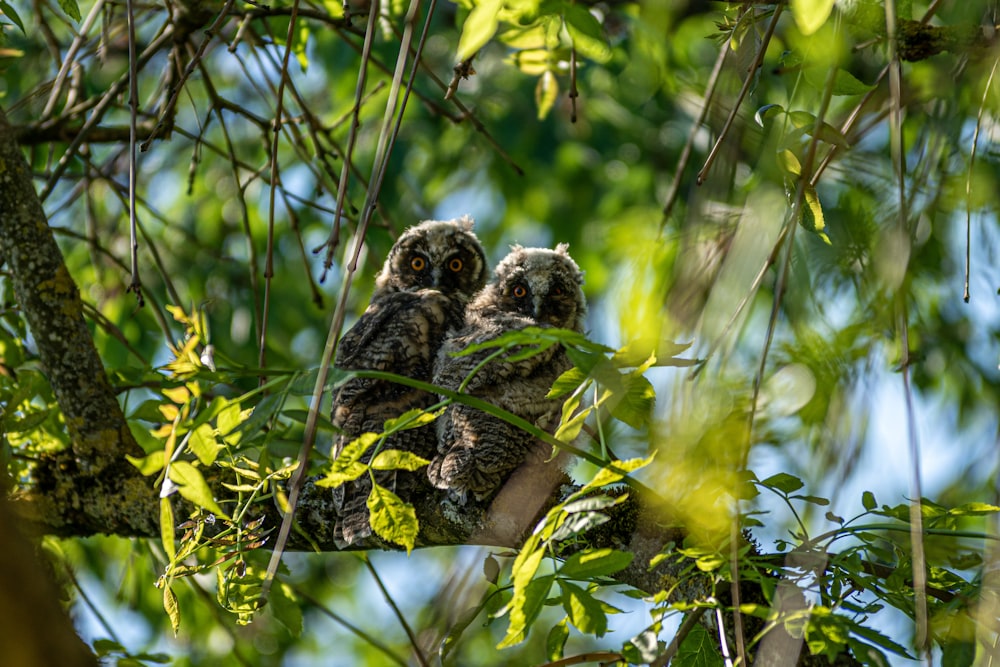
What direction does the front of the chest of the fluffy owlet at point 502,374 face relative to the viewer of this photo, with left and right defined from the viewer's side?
facing the viewer and to the right of the viewer
